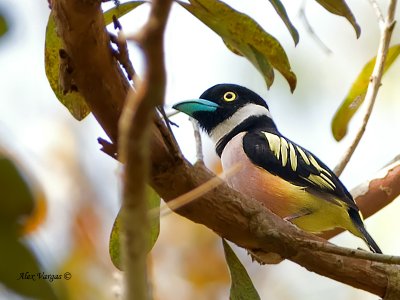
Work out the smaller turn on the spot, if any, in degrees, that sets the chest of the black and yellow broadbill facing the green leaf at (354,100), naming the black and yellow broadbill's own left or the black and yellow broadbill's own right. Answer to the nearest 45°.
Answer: approximately 180°

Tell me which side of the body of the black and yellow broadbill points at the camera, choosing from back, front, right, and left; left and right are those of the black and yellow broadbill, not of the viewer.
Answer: left

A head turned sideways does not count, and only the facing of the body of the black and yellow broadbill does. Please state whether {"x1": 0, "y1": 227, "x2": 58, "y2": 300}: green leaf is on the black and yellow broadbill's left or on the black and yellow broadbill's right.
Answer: on the black and yellow broadbill's left

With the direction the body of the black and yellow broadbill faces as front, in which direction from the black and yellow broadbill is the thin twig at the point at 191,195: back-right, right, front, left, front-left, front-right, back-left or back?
left

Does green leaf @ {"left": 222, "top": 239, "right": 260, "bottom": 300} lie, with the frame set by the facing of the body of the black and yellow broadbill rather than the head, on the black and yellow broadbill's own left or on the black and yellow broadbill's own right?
on the black and yellow broadbill's own left
